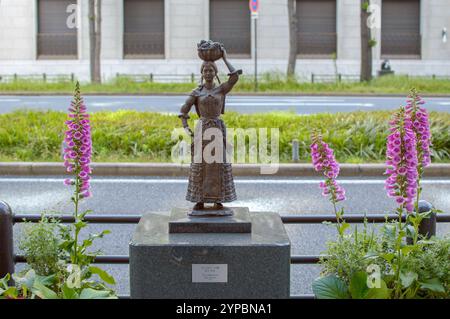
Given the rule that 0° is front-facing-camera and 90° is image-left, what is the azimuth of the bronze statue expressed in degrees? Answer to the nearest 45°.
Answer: approximately 0°

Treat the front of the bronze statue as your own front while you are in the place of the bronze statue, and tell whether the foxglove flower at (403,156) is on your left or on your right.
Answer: on your left

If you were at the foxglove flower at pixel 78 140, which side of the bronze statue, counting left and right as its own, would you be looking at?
right

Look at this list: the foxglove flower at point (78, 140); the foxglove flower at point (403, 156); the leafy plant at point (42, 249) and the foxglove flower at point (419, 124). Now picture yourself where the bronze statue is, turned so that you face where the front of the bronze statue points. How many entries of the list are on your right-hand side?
2

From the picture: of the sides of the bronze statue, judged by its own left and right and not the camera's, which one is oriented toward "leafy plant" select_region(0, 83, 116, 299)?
right

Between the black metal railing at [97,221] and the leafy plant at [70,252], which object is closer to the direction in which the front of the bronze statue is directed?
the leafy plant

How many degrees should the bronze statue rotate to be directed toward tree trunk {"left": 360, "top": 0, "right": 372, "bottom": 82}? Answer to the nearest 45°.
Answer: approximately 180°
